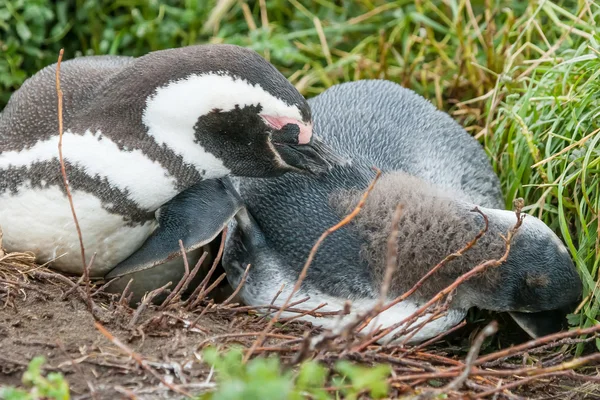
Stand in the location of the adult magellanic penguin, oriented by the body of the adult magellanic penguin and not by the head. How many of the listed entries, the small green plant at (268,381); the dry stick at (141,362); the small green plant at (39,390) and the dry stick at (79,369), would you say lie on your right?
4

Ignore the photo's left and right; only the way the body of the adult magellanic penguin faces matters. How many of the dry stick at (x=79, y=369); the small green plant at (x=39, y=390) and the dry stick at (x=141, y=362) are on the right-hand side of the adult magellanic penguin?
3

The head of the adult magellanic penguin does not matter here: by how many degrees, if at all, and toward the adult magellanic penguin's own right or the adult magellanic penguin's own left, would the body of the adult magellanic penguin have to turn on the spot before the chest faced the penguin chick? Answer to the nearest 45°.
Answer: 0° — it already faces it

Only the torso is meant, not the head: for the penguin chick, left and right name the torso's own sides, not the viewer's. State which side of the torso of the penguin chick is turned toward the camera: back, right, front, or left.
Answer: right

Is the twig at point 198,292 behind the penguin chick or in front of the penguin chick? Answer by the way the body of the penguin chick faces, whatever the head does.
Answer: behind

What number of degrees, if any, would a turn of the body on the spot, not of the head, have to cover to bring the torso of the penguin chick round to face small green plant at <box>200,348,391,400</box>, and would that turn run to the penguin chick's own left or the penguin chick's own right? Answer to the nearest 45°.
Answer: approximately 90° to the penguin chick's own right

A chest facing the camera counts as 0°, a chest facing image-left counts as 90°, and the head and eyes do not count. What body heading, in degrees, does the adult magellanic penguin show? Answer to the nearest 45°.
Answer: approximately 270°

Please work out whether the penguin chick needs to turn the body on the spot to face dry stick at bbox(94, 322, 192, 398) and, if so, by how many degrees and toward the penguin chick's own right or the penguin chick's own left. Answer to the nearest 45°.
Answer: approximately 135° to the penguin chick's own right

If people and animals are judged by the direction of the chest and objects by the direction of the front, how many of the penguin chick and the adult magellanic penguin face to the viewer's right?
2
